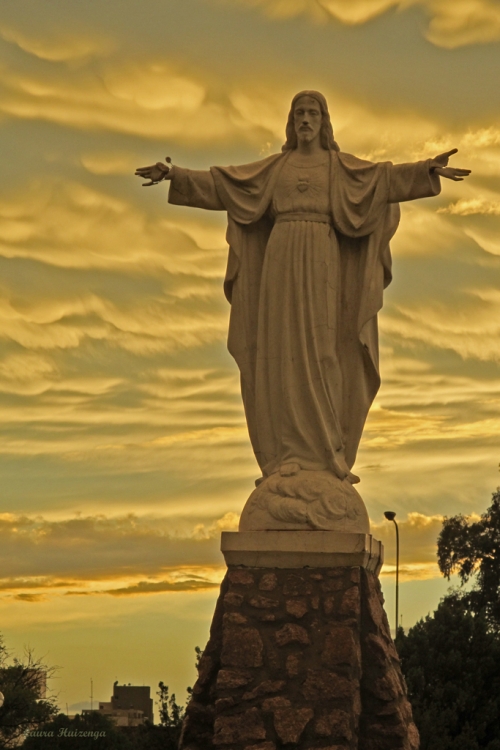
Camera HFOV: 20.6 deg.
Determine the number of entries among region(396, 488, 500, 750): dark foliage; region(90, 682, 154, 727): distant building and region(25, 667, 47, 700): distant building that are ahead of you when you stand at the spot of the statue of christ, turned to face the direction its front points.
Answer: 0

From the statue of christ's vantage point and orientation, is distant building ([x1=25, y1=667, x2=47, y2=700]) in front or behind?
behind

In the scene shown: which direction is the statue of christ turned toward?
toward the camera

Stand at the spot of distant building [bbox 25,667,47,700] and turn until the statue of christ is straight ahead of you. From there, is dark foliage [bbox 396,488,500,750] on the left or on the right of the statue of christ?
left

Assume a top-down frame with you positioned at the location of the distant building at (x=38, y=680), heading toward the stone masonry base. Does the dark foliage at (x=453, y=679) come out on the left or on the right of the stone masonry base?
left

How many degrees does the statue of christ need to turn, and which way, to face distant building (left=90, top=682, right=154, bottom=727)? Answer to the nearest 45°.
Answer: approximately 180°

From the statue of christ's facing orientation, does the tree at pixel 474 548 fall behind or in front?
behind

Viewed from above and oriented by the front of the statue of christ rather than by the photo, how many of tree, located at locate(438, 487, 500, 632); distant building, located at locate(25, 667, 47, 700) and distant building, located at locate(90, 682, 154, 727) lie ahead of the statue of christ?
0

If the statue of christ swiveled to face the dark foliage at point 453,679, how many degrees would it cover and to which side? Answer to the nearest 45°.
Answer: approximately 180°
